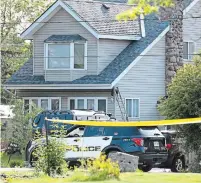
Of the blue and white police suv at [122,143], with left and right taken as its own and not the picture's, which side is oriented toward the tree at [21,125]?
front

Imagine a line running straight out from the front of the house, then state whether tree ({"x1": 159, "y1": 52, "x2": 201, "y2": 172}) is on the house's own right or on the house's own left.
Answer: on the house's own left

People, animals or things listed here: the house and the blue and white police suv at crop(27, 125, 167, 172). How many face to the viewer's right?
0

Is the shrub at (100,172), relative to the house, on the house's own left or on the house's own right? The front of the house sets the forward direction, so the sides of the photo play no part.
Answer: on the house's own left

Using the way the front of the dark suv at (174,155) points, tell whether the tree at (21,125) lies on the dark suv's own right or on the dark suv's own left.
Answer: on the dark suv's own left

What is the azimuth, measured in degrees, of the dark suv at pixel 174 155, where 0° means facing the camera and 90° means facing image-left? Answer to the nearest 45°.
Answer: approximately 225°

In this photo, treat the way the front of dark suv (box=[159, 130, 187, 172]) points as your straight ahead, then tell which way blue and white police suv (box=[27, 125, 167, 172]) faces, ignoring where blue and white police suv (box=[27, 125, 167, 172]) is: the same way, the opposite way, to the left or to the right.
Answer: to the left

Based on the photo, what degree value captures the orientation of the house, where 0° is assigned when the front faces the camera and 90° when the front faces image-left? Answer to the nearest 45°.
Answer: approximately 45°

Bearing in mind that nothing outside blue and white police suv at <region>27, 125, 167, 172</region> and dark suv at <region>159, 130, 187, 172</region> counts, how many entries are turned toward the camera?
0

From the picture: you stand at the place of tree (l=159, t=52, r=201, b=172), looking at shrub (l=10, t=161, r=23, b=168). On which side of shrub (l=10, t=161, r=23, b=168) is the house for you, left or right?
right

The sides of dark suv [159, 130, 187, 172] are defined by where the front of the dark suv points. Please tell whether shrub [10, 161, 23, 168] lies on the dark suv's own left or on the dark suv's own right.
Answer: on the dark suv's own left
